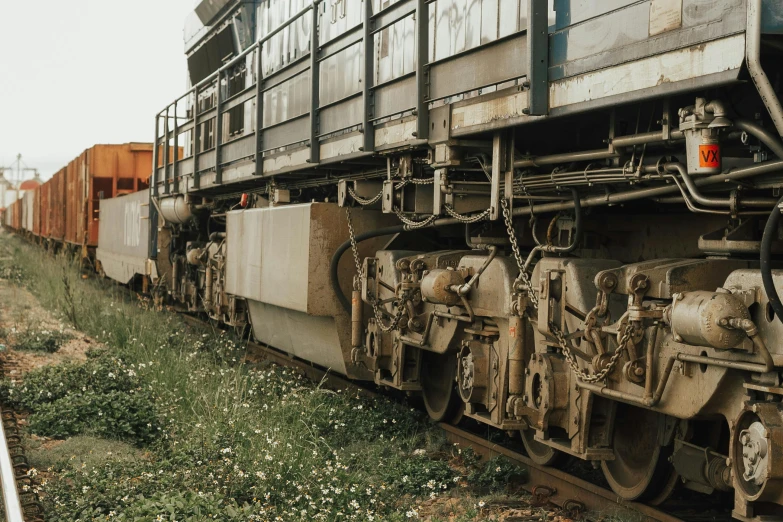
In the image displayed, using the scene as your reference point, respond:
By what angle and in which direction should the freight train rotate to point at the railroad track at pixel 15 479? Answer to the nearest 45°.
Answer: approximately 135° to its right

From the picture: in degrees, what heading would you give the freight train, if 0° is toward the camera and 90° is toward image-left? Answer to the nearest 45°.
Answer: approximately 315°
